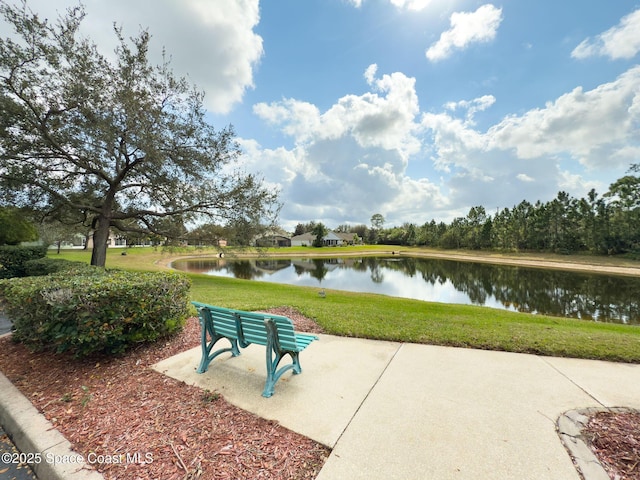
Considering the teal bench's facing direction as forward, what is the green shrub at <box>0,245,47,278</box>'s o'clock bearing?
The green shrub is roughly at 9 o'clock from the teal bench.

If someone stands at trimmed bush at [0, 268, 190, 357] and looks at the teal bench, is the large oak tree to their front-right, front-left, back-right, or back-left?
back-left

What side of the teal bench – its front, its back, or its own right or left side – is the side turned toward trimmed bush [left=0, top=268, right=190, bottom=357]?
left

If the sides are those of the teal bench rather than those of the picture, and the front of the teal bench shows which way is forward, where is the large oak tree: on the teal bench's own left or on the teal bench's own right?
on the teal bench's own left

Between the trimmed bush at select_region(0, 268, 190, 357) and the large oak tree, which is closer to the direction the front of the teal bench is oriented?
the large oak tree

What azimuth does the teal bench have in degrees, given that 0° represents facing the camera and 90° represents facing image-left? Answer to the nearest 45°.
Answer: approximately 225°
